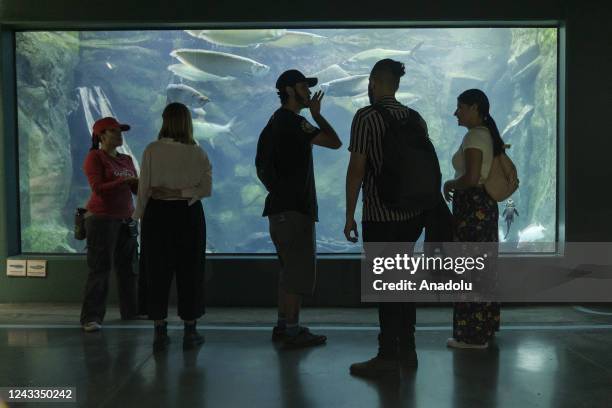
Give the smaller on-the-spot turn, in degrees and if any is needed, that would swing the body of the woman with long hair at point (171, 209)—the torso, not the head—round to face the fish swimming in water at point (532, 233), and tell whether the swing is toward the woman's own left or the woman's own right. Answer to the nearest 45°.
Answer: approximately 90° to the woman's own right

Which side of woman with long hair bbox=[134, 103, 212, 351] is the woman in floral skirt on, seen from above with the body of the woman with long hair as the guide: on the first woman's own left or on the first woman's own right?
on the first woman's own right

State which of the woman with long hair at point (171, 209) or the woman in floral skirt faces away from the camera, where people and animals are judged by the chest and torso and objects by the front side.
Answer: the woman with long hair

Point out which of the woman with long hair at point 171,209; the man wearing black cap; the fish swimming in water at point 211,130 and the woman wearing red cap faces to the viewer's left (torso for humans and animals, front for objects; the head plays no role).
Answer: the fish swimming in water

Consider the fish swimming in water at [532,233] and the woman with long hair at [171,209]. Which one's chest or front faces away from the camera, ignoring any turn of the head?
the woman with long hair

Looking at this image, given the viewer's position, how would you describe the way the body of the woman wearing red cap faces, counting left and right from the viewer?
facing the viewer and to the right of the viewer

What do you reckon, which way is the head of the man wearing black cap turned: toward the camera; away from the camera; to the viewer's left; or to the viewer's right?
to the viewer's right

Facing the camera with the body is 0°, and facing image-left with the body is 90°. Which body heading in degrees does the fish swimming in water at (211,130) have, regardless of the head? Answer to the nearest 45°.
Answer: approximately 90°

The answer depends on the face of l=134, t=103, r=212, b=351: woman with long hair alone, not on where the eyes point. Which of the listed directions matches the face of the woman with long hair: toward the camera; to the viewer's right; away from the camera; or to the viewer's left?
away from the camera

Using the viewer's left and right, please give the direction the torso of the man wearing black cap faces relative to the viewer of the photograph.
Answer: facing to the right of the viewer

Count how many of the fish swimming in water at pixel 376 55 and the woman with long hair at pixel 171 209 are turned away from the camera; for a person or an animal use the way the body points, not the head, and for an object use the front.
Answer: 1

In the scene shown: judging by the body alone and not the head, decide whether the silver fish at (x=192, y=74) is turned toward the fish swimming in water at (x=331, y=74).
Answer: no

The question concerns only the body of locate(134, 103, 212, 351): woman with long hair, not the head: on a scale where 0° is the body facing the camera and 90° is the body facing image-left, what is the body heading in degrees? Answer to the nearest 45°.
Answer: approximately 180°

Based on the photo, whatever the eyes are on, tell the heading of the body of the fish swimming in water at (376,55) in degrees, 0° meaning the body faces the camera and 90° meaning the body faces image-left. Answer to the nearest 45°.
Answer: approximately 90°
